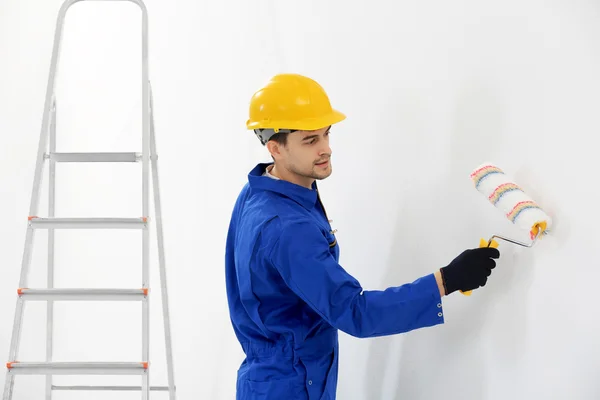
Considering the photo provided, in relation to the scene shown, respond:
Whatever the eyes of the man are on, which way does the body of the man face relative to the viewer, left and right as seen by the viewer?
facing to the right of the viewer

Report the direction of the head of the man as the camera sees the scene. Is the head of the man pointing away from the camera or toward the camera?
toward the camera
